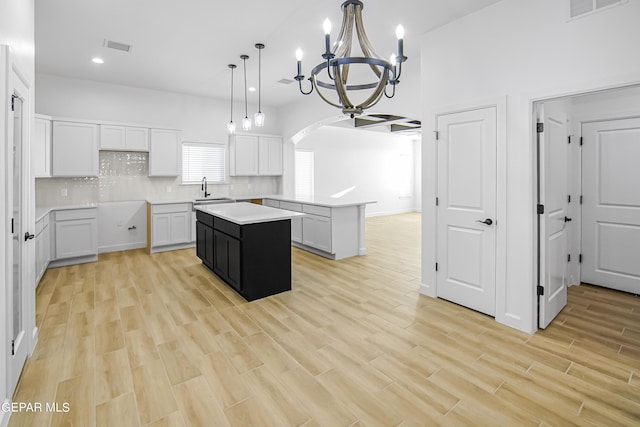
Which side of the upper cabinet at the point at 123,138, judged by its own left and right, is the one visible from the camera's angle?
front

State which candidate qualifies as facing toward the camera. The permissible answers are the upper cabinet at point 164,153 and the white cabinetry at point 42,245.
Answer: the upper cabinet

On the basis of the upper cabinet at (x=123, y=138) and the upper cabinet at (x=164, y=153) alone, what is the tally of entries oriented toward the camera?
2

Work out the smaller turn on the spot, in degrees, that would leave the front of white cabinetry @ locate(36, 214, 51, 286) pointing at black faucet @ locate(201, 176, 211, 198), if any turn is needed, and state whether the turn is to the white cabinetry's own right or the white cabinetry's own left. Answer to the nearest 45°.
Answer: approximately 45° to the white cabinetry's own left

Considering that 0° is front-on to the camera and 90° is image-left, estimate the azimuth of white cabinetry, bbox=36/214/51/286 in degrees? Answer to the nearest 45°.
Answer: approximately 270°

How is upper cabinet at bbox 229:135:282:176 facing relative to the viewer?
toward the camera

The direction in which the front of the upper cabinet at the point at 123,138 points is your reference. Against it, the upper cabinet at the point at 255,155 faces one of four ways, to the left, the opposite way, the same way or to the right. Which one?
the same way

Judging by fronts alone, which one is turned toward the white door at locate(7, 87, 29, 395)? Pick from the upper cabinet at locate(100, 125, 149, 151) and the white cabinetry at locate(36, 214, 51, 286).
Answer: the upper cabinet

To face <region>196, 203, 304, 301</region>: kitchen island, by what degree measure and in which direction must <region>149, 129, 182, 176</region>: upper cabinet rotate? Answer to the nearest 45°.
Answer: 0° — it already faces it

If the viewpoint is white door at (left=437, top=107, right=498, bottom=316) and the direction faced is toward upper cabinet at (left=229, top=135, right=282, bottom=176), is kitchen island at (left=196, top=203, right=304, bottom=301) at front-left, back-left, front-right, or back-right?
front-left

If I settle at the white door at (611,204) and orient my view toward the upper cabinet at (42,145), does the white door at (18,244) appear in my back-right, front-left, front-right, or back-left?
front-left

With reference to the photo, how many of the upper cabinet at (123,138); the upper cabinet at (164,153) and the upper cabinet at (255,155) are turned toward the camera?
3

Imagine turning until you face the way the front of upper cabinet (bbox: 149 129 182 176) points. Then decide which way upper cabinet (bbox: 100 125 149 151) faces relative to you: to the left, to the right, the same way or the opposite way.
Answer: the same way
